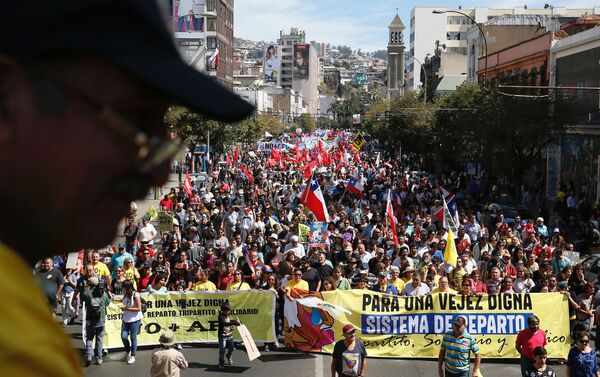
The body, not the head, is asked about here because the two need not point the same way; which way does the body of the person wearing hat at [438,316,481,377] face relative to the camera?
toward the camera

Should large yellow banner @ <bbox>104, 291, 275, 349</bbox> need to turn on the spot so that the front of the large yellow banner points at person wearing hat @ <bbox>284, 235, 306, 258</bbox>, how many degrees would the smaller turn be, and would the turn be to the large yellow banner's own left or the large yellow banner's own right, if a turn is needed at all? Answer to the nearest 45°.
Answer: approximately 135° to the large yellow banner's own left

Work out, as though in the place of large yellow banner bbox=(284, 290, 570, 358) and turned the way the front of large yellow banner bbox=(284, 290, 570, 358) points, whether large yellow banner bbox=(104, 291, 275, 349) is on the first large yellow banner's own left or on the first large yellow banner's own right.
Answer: on the first large yellow banner's own right

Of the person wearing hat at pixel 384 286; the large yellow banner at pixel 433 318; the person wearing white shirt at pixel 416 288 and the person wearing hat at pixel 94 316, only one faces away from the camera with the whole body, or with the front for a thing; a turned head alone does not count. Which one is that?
the person wearing hat at pixel 94 316

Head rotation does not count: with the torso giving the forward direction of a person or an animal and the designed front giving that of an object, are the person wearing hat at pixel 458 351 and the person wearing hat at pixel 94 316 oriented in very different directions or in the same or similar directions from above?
very different directions

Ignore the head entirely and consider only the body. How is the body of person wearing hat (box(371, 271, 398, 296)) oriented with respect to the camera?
toward the camera

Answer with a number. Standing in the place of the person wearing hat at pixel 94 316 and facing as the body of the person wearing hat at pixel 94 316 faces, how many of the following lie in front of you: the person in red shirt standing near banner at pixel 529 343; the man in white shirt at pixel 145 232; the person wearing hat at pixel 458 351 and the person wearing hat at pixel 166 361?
1

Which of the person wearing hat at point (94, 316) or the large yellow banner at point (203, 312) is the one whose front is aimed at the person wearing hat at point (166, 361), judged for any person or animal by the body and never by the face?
the large yellow banner

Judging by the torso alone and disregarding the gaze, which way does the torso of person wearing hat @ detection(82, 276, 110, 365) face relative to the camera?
away from the camera
